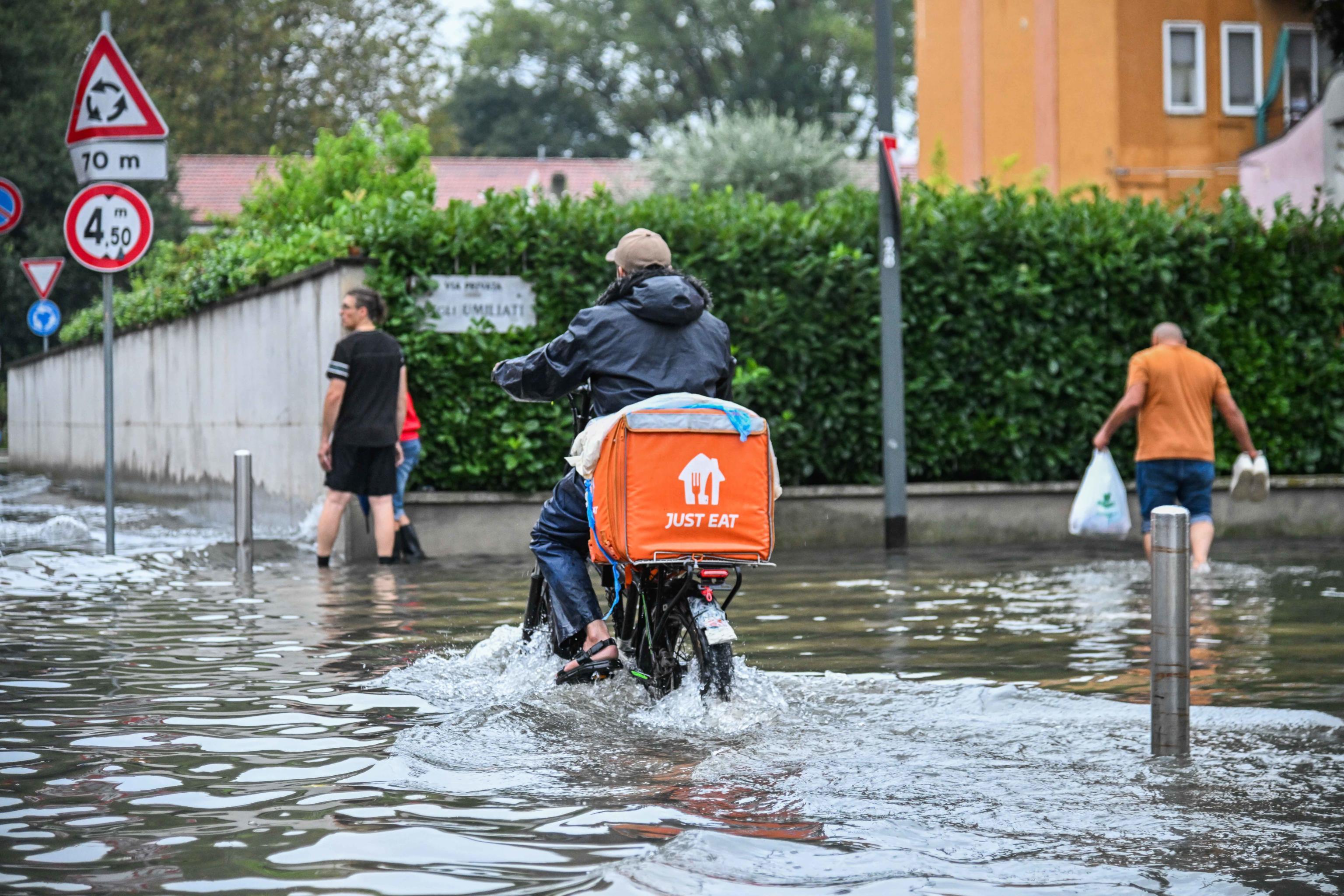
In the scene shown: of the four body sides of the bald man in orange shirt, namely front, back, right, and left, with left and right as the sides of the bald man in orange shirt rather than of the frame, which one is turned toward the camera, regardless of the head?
back

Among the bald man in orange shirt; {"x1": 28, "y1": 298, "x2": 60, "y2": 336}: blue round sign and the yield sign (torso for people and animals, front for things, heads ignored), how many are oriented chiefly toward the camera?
2

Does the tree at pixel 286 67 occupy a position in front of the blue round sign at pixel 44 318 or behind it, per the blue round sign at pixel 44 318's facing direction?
behind

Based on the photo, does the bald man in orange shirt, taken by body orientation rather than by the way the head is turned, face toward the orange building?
yes

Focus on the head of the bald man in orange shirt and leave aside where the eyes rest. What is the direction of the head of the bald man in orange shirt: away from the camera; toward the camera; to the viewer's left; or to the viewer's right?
away from the camera

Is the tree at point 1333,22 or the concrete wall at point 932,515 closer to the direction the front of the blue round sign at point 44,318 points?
the concrete wall

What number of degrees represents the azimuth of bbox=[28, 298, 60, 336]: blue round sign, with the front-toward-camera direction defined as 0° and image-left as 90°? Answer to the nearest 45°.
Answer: approximately 0°

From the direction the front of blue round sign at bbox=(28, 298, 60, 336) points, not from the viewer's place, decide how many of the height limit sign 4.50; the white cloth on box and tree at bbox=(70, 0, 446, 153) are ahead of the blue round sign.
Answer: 2
